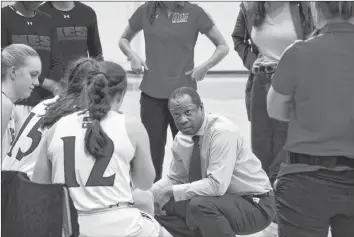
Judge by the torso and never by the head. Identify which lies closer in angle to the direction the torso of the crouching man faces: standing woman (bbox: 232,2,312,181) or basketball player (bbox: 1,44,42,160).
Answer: the basketball player

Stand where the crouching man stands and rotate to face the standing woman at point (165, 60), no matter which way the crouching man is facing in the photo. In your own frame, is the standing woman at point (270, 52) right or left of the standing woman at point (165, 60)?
right

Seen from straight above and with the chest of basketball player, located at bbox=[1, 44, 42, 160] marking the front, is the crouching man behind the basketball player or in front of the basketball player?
in front

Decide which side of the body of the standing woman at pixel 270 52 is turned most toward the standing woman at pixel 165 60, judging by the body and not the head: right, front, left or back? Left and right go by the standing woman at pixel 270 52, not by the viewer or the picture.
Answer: right

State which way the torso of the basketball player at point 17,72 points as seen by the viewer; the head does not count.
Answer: to the viewer's right

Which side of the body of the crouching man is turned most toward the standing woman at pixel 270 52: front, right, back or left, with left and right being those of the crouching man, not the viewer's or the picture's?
back

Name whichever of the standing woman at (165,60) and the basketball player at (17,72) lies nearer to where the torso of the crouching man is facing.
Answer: the basketball player
